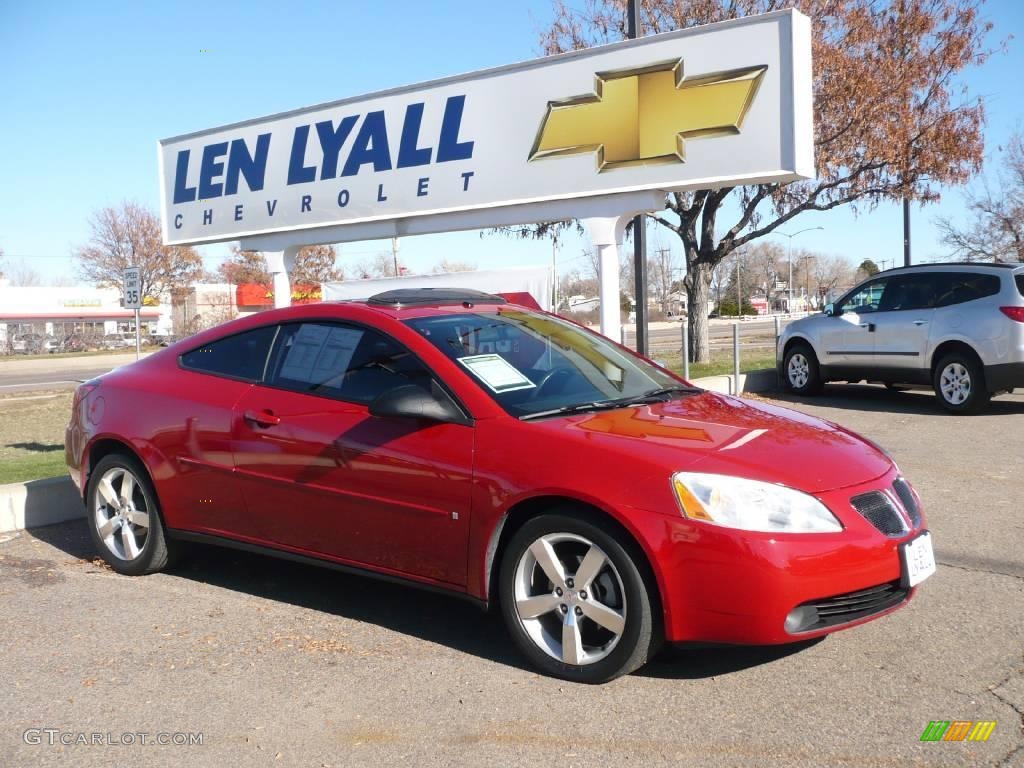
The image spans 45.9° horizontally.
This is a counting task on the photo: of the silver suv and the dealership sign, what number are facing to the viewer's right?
0

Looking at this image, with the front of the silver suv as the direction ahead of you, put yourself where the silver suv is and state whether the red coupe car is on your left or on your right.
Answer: on your left

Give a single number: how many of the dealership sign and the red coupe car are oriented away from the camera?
0

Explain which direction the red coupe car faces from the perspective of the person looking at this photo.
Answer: facing the viewer and to the right of the viewer

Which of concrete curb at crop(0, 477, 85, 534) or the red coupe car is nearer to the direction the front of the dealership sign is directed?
the concrete curb

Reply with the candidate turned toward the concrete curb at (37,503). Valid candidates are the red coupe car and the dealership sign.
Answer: the dealership sign

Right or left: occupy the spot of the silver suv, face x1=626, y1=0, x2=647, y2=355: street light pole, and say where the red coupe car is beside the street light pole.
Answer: left

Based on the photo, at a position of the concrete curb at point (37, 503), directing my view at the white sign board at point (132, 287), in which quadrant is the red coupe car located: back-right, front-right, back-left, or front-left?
back-right

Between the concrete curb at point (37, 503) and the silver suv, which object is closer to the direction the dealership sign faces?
the concrete curb

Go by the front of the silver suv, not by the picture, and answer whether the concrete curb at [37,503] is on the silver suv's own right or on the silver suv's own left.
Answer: on the silver suv's own left

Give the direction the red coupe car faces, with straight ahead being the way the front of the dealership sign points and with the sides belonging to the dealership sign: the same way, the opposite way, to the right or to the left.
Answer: to the left

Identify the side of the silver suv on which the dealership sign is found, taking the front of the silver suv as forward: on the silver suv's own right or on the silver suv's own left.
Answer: on the silver suv's own left

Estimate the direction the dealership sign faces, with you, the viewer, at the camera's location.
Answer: facing the viewer and to the left of the viewer

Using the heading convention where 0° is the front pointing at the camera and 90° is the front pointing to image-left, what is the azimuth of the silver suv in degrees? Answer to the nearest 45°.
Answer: approximately 135°

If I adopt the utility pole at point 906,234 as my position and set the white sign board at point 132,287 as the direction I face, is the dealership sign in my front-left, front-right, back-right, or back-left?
front-left

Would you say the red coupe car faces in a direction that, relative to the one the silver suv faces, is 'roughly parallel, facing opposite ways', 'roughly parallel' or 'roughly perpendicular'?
roughly parallel, facing opposite ways
